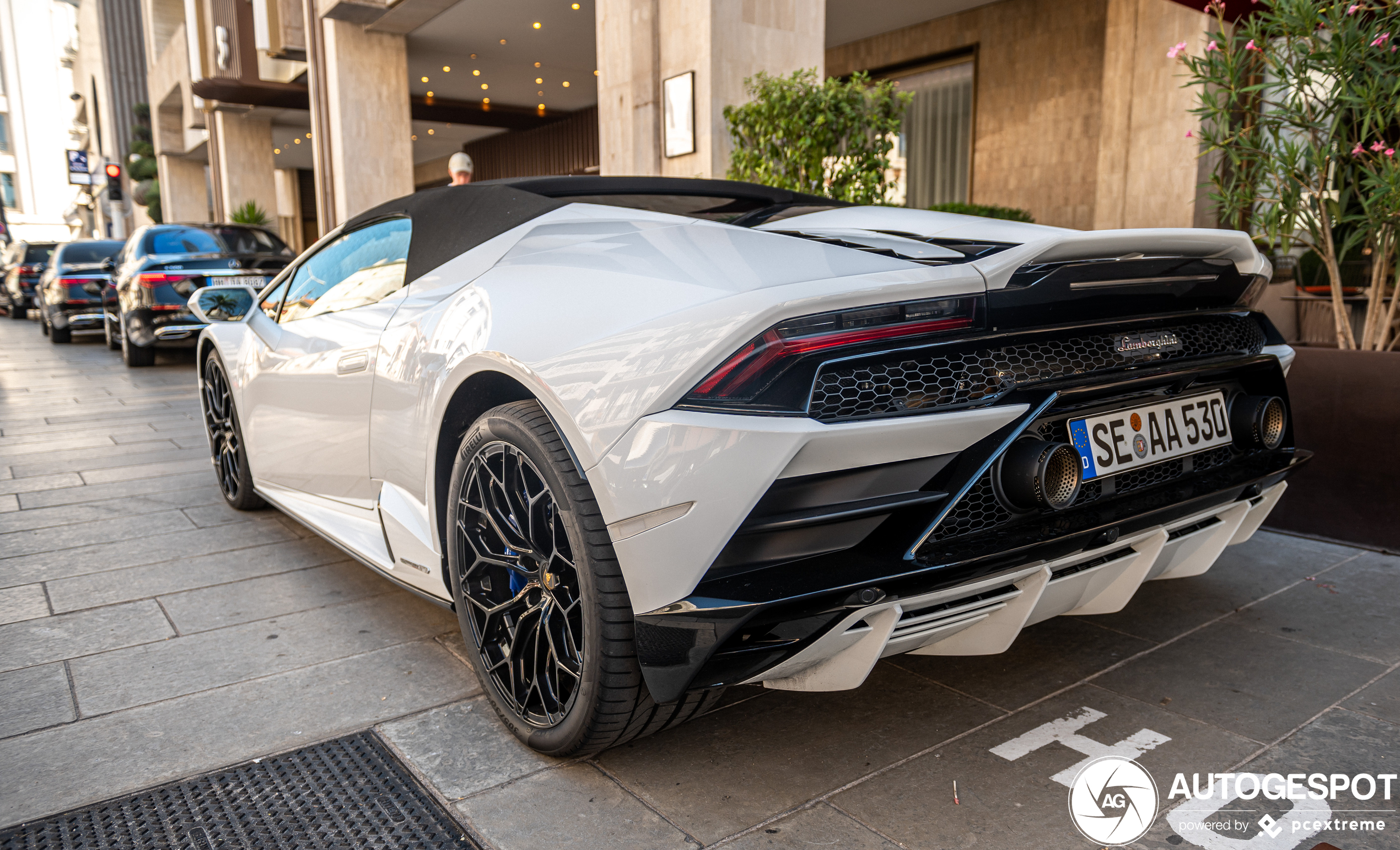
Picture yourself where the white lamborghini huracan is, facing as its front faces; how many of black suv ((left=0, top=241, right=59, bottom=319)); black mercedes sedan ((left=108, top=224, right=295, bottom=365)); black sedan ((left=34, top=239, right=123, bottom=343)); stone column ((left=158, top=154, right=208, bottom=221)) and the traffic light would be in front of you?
5

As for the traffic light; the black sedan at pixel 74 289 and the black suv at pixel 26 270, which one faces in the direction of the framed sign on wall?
the traffic light

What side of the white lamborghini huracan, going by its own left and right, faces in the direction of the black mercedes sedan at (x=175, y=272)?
front

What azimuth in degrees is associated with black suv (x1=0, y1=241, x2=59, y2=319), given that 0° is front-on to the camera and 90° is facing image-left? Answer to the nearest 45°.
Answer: approximately 180°

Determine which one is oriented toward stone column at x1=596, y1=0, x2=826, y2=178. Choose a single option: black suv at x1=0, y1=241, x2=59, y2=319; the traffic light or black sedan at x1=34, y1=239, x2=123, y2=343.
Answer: the traffic light

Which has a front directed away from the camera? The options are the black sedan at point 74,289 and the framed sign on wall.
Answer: the black sedan

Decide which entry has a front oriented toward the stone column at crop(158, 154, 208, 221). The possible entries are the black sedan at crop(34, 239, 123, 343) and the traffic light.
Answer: the black sedan

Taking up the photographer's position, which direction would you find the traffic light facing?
facing the viewer

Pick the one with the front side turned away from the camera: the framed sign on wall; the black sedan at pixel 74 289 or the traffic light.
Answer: the black sedan

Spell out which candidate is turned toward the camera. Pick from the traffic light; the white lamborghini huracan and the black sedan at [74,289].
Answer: the traffic light

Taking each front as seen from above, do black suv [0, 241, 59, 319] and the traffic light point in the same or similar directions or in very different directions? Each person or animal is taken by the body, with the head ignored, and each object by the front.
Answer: very different directions

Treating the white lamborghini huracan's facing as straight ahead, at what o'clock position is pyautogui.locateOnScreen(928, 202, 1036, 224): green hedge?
The green hedge is roughly at 2 o'clock from the white lamborghini huracan.

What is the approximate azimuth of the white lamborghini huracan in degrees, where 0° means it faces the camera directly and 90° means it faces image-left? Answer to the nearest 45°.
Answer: approximately 135°

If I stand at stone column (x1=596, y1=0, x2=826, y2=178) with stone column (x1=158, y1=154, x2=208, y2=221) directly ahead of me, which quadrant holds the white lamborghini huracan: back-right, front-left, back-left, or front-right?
back-left

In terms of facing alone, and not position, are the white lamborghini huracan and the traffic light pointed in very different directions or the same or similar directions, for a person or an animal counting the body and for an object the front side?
very different directions

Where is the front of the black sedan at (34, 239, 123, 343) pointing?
away from the camera
